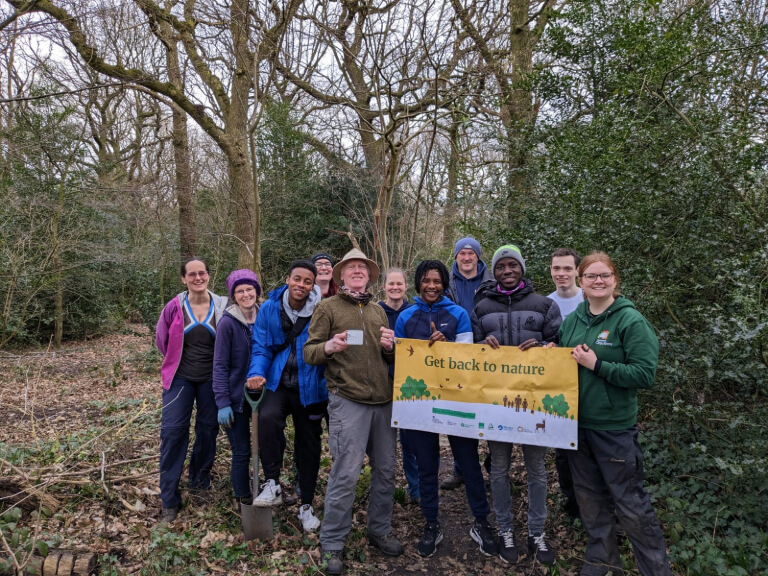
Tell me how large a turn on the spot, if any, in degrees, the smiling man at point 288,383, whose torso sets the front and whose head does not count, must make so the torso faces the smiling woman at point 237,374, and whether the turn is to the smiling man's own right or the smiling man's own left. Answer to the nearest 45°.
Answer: approximately 135° to the smiling man's own right

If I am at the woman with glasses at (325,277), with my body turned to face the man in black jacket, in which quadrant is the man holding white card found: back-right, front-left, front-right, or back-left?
front-right

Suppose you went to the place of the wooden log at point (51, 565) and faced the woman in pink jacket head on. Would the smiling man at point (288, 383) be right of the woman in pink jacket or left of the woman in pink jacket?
right

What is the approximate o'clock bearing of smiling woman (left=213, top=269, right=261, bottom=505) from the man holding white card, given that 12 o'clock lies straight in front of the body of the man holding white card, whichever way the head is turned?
The smiling woman is roughly at 4 o'clock from the man holding white card.

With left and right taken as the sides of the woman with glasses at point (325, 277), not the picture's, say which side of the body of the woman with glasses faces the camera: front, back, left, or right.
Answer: front

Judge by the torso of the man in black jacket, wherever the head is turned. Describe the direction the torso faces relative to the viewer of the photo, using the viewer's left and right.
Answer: facing the viewer

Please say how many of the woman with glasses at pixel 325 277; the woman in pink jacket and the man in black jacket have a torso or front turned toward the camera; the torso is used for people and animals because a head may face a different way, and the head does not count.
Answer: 3

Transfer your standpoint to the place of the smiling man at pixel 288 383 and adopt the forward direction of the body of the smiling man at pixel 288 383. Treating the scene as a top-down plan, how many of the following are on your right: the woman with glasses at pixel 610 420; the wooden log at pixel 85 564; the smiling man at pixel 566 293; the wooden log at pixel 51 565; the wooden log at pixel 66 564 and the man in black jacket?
3

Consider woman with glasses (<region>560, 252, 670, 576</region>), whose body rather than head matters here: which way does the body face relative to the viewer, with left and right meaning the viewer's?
facing the viewer and to the left of the viewer

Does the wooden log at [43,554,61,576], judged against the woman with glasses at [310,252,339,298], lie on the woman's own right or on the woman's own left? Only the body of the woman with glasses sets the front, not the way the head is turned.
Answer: on the woman's own right

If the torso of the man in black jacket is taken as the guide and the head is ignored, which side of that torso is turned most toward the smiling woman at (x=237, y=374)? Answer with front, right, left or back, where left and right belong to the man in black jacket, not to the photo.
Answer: right
